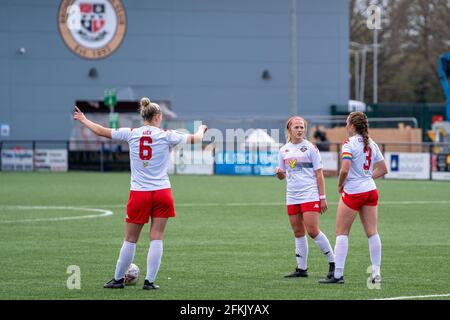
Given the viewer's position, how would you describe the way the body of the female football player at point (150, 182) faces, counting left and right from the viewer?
facing away from the viewer

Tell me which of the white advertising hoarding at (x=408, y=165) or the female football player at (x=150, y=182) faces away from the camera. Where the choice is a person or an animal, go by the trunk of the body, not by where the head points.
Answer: the female football player

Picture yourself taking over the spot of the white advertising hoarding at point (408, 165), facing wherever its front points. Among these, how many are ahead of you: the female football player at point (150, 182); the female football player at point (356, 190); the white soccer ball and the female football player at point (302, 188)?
4

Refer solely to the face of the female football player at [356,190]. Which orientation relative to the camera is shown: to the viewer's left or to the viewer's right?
to the viewer's left

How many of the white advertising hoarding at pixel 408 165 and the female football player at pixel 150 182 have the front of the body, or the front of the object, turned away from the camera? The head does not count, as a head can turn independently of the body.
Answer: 1

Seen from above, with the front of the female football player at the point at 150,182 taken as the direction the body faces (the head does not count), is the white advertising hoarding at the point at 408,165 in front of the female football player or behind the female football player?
in front

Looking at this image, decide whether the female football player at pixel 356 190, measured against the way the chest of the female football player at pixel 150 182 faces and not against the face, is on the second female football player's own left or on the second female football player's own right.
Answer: on the second female football player's own right

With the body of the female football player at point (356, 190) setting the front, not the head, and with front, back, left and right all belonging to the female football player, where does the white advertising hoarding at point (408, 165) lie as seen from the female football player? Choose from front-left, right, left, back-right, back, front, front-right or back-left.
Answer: front-right

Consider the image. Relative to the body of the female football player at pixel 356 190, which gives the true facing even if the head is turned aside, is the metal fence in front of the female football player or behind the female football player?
in front

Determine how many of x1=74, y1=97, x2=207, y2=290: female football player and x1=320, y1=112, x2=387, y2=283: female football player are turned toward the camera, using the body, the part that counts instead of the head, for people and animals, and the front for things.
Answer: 0
